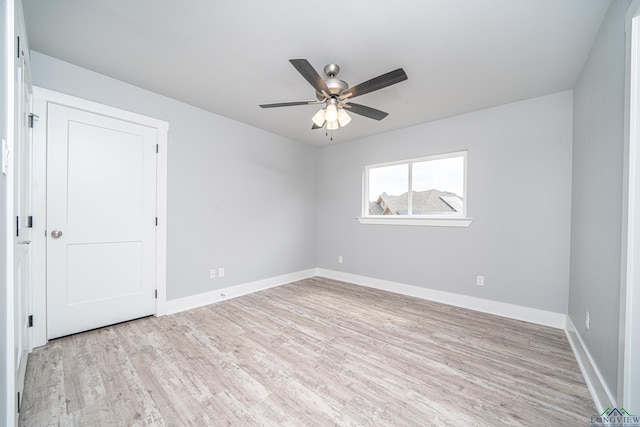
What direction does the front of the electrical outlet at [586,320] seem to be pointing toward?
to the viewer's left

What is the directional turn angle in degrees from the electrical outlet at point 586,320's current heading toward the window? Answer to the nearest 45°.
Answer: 0° — it already faces it

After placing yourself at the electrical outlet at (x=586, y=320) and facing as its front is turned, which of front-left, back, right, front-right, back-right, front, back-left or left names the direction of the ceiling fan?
front-left
